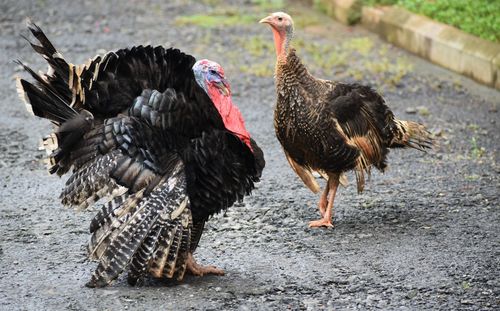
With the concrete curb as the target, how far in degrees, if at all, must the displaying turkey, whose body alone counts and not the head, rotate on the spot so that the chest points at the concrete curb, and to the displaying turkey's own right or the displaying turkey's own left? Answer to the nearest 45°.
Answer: approximately 45° to the displaying turkey's own left

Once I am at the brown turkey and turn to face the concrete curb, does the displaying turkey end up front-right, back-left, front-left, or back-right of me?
back-left

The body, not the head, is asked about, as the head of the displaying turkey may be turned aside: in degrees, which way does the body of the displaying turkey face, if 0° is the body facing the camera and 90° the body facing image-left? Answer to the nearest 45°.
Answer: approximately 270°

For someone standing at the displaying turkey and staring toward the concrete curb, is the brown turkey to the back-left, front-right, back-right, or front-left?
front-right

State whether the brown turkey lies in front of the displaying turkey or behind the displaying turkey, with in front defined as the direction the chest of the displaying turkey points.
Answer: in front

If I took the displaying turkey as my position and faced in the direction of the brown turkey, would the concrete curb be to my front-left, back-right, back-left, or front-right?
front-left
